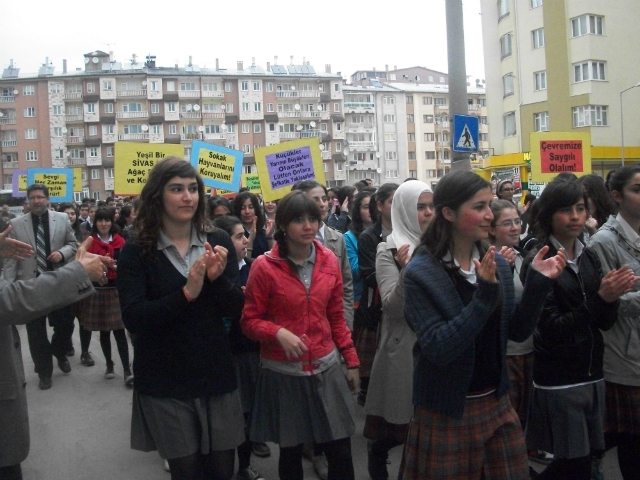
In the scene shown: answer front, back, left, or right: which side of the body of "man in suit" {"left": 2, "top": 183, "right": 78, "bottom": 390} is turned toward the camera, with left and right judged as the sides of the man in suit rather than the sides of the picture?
front

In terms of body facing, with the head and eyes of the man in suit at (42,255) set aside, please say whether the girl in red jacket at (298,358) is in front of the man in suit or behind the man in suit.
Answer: in front

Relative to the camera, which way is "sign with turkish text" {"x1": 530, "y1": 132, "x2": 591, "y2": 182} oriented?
toward the camera

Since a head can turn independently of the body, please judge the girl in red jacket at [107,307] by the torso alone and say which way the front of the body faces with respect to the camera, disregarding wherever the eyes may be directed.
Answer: toward the camera

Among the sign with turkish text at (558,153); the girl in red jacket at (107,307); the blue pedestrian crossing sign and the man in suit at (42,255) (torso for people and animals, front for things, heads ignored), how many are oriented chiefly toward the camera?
4

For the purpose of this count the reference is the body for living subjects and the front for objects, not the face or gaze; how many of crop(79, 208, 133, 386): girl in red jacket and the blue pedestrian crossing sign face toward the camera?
2

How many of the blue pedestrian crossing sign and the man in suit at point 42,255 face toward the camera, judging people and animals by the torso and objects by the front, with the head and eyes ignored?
2

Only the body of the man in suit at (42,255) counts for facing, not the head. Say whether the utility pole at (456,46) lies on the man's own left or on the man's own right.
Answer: on the man's own left
